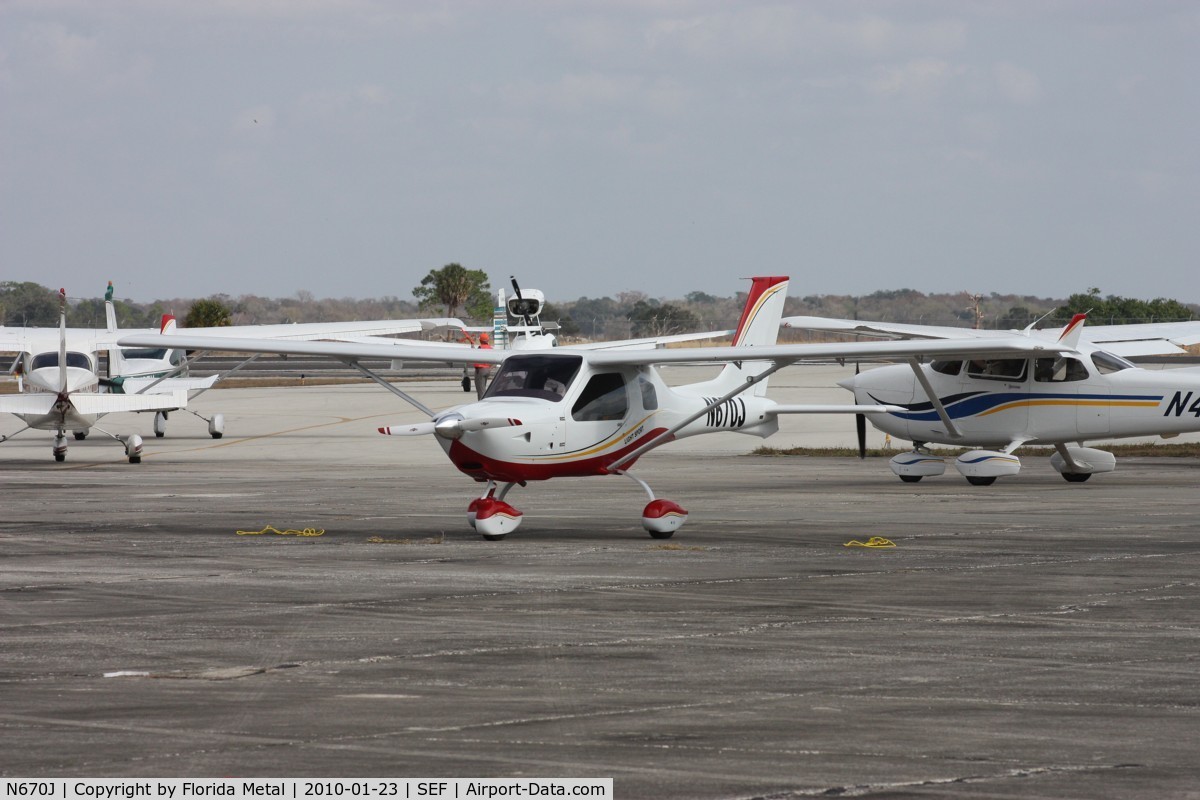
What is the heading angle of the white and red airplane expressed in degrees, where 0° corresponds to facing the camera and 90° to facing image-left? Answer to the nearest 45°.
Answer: approximately 45°

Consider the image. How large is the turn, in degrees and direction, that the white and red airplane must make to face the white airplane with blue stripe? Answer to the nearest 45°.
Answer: approximately 180°

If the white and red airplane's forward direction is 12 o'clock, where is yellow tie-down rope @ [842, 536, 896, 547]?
The yellow tie-down rope is roughly at 8 o'clock from the white and red airplane.

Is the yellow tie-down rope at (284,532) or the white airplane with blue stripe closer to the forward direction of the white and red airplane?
the yellow tie-down rope

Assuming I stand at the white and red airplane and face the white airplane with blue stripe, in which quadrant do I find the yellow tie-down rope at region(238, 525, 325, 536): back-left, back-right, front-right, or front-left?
back-left
